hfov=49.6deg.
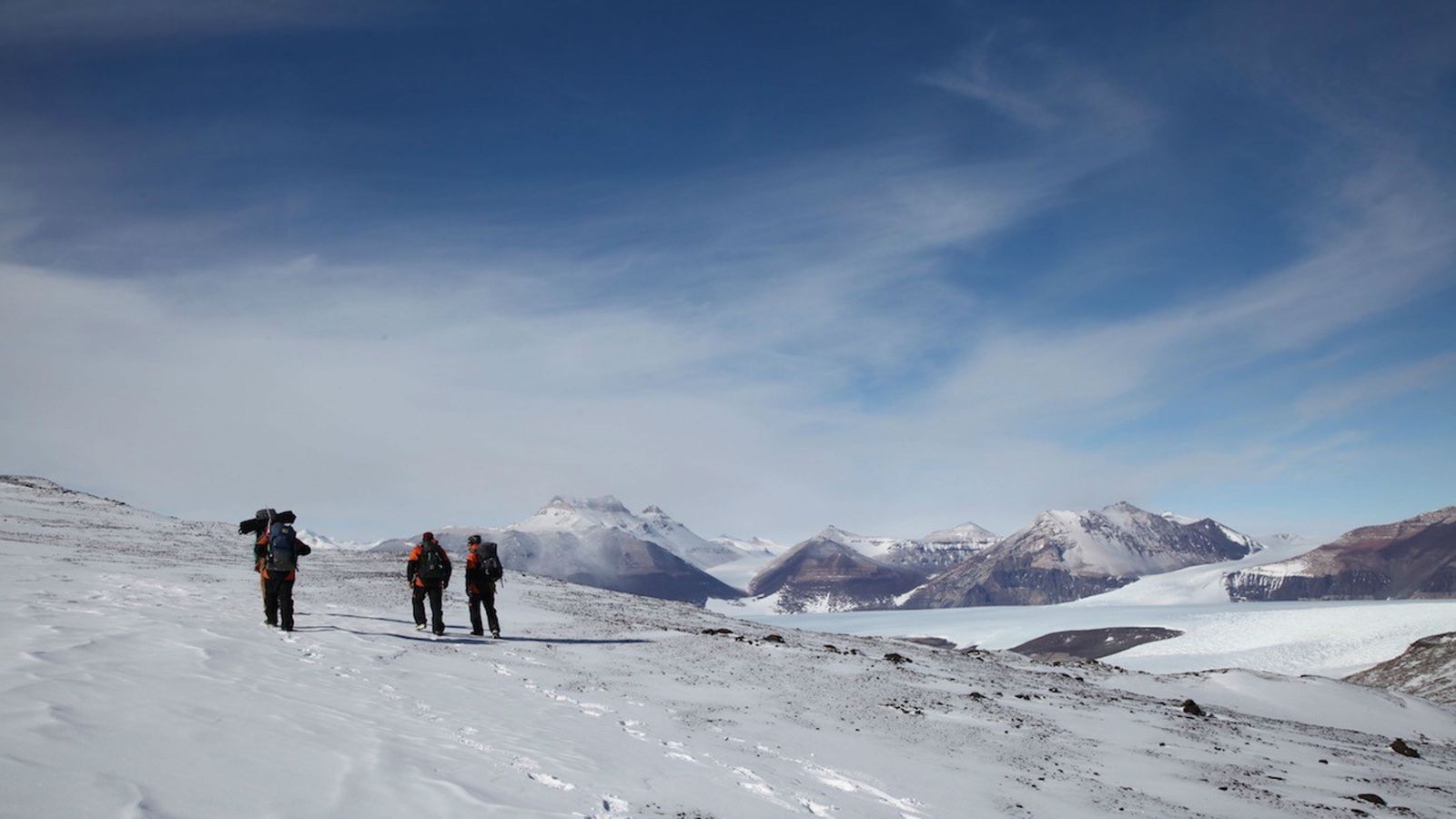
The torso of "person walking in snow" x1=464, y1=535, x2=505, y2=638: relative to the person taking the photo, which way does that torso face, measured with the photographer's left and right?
facing away from the viewer and to the left of the viewer

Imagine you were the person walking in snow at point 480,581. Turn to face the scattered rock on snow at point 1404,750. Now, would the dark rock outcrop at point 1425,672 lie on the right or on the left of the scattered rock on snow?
left

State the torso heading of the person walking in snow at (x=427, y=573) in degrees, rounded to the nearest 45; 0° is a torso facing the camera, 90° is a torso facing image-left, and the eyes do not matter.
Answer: approximately 180°

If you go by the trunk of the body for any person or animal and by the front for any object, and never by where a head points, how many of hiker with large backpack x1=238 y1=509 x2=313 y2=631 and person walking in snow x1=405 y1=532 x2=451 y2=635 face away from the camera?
2

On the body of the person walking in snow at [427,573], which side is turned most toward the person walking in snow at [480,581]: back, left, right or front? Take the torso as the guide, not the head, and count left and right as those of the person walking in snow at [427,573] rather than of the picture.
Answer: right

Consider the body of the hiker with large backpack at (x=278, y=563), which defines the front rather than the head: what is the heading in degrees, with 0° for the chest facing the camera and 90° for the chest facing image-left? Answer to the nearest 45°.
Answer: approximately 180°
